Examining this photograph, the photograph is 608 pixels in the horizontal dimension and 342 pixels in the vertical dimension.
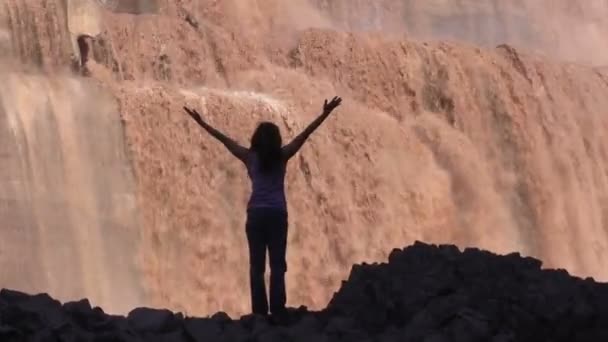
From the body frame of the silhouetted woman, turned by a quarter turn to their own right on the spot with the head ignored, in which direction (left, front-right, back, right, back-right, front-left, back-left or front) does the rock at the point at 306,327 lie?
right

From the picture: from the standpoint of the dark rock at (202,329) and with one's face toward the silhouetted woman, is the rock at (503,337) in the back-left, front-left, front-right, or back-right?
front-right

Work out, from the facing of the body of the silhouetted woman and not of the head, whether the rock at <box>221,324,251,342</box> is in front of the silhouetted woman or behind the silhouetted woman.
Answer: behind

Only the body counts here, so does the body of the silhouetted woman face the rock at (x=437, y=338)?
no

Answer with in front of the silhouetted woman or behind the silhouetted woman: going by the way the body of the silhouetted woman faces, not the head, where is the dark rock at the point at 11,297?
behind

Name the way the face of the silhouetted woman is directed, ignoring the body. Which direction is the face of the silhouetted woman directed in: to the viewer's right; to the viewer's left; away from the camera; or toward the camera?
away from the camera

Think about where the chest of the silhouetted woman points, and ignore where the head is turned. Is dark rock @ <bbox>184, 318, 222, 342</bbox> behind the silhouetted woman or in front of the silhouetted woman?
behind

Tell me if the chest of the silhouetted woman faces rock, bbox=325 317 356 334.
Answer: no

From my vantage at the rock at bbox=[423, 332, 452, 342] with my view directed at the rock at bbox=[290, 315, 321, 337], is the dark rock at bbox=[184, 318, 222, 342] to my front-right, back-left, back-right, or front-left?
front-left

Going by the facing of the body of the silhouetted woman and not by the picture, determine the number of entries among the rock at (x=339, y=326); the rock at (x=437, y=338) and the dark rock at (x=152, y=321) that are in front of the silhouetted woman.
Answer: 0

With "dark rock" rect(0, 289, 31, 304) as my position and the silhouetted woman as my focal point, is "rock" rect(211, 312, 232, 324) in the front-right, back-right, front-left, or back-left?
front-right

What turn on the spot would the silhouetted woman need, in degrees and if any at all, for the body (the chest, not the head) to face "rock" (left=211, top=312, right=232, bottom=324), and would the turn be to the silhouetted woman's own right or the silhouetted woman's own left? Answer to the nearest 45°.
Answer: approximately 90° to the silhouetted woman's own left

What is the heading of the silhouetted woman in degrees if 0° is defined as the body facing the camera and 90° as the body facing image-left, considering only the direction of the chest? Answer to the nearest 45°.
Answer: approximately 180°

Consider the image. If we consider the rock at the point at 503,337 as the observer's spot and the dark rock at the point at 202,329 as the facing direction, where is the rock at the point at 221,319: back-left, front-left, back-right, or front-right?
front-right

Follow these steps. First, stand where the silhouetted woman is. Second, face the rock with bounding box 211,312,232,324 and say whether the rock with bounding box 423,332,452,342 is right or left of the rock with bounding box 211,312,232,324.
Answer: left
